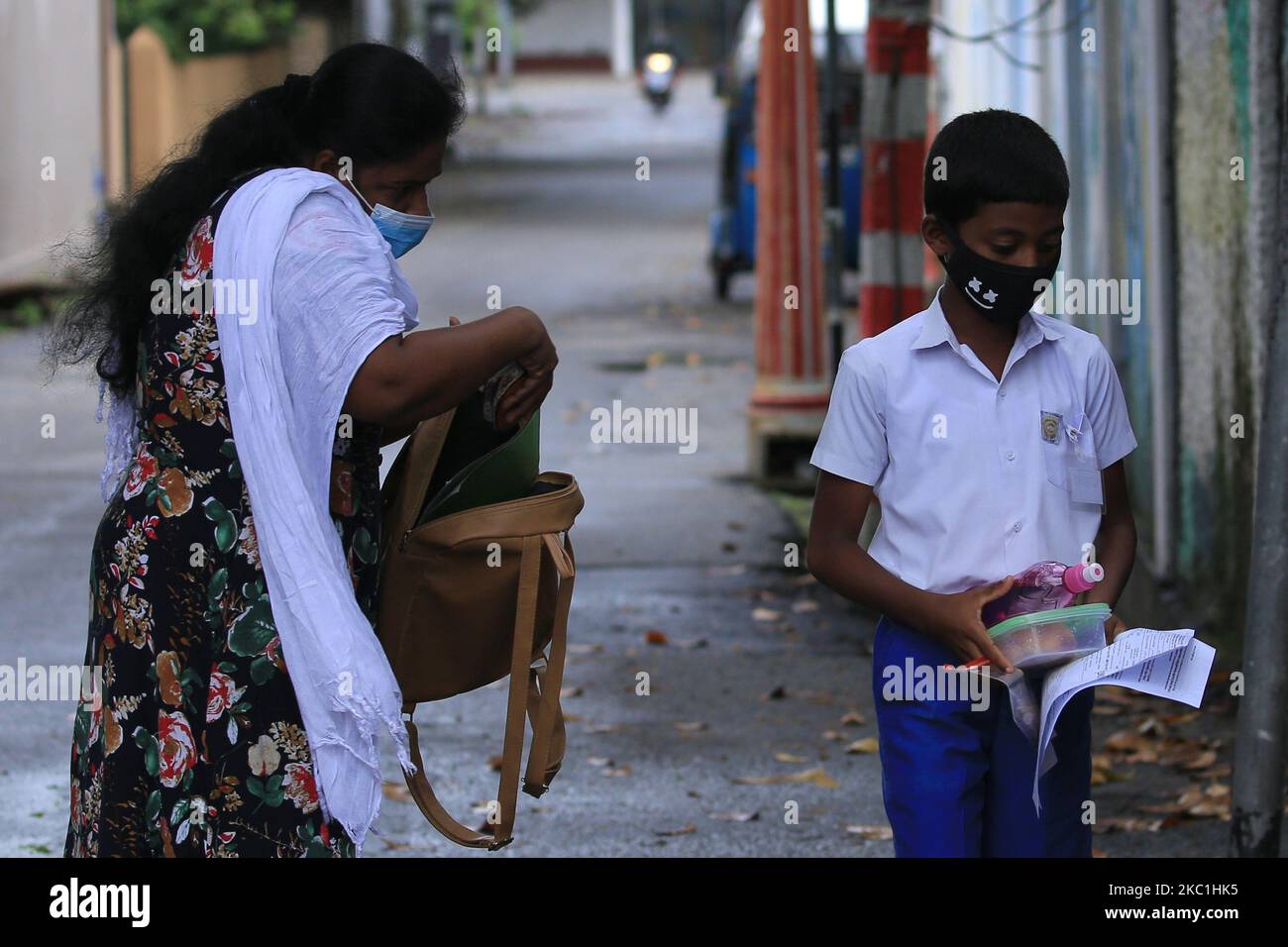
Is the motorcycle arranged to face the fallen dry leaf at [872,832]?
yes

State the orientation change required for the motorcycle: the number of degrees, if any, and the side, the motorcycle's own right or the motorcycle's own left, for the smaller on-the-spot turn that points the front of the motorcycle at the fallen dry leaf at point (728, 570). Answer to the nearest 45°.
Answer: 0° — it already faces it

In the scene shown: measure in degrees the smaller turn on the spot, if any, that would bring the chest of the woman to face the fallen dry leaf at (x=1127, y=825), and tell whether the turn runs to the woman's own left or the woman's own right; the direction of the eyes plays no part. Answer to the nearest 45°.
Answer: approximately 45° to the woman's own left

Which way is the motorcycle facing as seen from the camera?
toward the camera

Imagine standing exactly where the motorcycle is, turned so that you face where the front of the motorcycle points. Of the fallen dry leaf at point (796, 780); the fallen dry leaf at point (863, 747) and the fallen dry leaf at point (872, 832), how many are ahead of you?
3

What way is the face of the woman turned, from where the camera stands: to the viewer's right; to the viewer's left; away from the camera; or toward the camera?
to the viewer's right

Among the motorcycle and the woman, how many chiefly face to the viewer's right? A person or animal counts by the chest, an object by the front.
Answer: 1

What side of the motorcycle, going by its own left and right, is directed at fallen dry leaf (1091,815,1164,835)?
front

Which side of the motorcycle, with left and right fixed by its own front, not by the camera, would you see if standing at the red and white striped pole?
front

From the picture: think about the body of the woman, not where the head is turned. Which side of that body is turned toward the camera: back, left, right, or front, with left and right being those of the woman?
right

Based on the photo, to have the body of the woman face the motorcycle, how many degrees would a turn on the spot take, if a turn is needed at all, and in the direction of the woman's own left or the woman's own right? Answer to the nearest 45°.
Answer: approximately 90° to the woman's own left

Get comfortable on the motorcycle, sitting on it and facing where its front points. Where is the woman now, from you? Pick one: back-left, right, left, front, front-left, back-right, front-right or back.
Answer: front

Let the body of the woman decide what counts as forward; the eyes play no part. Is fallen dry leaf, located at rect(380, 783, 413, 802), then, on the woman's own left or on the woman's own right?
on the woman's own left

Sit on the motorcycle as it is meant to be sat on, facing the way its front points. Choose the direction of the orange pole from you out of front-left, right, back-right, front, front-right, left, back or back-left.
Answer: front

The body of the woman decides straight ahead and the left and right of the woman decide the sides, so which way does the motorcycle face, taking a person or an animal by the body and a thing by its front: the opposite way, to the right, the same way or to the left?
to the right

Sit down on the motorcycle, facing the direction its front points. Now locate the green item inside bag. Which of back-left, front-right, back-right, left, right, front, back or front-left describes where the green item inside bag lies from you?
front

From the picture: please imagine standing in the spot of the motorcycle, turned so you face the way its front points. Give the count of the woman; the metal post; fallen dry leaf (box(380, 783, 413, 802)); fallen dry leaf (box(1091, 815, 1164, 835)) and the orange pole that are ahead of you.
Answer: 5
